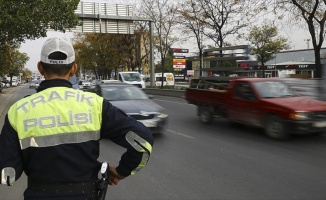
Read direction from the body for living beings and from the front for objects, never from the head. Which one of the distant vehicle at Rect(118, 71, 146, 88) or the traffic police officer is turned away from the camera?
the traffic police officer

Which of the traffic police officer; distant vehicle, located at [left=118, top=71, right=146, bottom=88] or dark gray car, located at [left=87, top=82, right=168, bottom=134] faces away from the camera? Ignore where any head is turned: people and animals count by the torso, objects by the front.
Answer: the traffic police officer

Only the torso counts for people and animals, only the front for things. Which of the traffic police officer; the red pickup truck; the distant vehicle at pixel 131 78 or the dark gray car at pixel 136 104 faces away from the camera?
the traffic police officer

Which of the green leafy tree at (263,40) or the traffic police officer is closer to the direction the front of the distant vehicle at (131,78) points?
the traffic police officer

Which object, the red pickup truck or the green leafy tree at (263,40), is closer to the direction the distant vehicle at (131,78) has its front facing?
the red pickup truck

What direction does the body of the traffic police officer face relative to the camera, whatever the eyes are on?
away from the camera

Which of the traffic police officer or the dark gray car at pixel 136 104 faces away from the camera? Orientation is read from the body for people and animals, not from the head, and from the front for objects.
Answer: the traffic police officer

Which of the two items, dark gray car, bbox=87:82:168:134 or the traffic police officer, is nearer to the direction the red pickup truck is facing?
the traffic police officer

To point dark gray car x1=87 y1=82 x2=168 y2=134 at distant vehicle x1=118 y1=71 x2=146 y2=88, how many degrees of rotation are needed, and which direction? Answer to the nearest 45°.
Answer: approximately 135° to its left

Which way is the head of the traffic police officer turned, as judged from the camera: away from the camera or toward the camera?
away from the camera

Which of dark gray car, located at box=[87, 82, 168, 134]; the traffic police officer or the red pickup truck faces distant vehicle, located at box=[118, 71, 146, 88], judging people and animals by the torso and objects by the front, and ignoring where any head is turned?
the traffic police officer

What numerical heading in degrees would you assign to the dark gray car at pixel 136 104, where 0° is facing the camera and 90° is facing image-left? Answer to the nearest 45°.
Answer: approximately 315°

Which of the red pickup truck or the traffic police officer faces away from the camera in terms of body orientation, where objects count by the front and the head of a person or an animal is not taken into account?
the traffic police officer
